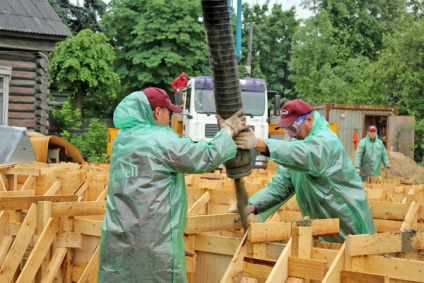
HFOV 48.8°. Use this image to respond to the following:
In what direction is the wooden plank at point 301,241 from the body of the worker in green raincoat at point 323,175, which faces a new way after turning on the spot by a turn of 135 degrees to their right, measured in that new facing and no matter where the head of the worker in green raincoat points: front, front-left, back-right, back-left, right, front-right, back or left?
back-right

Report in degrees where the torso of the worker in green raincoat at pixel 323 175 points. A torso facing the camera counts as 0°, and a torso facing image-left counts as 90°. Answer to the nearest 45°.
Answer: approximately 90°

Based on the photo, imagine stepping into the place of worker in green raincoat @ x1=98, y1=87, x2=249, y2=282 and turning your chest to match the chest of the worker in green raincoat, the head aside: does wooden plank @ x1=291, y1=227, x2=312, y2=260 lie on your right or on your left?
on your right

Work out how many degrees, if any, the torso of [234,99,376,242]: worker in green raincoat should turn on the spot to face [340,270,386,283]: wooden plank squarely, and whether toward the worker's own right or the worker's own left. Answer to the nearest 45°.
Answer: approximately 90° to the worker's own left

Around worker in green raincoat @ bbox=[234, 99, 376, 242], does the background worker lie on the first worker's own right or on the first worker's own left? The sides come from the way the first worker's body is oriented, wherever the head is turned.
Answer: on the first worker's own right

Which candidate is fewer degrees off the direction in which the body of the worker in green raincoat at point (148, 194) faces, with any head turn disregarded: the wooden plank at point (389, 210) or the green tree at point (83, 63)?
the wooden plank

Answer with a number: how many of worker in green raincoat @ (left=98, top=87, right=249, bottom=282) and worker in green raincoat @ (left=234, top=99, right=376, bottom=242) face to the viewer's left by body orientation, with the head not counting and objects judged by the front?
1

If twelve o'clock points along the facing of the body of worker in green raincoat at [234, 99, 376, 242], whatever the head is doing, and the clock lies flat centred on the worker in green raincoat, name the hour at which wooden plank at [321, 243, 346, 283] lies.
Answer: The wooden plank is roughly at 9 o'clock from the worker in green raincoat.

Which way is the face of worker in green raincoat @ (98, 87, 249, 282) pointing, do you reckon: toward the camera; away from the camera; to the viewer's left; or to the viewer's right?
to the viewer's right

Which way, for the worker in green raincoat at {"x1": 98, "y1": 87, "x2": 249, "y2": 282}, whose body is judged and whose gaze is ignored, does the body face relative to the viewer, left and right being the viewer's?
facing away from the viewer and to the right of the viewer
